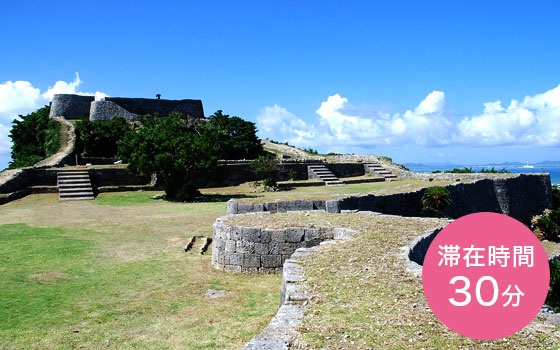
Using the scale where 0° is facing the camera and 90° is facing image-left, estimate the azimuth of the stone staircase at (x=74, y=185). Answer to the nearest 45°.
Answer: approximately 0°

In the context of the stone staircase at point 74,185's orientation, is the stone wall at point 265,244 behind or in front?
in front

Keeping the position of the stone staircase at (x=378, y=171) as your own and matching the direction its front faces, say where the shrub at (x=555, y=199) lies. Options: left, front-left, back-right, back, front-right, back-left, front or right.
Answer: front-left

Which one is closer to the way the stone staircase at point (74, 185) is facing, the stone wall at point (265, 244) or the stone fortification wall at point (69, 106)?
the stone wall

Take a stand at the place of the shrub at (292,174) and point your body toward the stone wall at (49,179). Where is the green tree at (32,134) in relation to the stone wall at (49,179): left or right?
right

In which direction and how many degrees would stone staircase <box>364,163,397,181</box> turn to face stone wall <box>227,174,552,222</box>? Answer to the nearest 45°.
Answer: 0° — it already faces it

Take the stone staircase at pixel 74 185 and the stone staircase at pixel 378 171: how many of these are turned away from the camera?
0

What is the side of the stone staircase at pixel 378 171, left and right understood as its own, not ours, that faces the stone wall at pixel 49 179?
right

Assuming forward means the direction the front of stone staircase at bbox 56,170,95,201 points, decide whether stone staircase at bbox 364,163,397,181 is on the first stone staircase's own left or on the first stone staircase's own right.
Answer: on the first stone staircase's own left

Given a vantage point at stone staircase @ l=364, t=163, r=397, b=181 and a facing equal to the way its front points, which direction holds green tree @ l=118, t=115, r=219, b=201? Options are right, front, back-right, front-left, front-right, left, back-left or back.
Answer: right

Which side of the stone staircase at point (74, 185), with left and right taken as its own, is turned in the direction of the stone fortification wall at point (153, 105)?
back

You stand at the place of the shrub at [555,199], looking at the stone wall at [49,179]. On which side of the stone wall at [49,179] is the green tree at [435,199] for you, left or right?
left

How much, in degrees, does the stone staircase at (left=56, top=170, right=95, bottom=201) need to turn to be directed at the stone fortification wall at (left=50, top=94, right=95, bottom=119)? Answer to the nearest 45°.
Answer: approximately 180°
